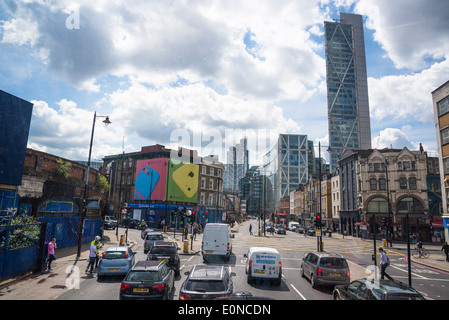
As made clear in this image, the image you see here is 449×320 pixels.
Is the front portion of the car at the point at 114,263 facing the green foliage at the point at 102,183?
yes

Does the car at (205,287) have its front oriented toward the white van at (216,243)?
yes

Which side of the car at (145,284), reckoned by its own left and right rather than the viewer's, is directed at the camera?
back

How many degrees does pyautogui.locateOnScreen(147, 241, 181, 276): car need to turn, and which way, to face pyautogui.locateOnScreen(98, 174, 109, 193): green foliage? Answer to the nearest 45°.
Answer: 0° — it already faces it

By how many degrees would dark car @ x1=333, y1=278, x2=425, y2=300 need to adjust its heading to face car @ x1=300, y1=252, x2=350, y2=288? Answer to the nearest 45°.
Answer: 0° — it already faces it

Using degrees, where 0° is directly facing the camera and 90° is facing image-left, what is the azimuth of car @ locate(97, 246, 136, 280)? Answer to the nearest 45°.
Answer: approximately 180°

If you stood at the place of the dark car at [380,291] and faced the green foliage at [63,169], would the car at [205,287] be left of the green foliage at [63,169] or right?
left

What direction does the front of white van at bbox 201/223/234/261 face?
away from the camera

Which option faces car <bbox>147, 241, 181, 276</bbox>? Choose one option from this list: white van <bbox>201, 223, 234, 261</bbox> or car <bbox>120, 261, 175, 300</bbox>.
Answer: car <bbox>120, 261, 175, 300</bbox>

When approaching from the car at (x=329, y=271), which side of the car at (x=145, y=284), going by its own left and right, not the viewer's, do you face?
right

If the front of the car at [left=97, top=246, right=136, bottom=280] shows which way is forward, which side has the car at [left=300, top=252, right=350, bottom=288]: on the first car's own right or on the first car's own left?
on the first car's own right

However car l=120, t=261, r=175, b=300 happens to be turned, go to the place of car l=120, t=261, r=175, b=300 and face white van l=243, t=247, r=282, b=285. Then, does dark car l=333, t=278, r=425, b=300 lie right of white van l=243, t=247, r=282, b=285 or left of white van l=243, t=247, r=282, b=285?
right

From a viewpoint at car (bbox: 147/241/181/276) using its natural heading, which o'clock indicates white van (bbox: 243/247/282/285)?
The white van is roughly at 4 o'clock from the car.

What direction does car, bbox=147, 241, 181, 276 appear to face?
away from the camera
